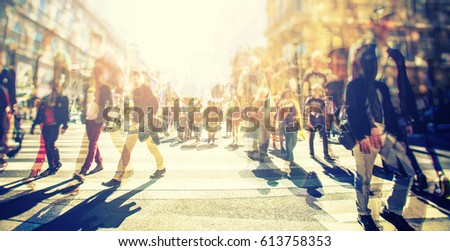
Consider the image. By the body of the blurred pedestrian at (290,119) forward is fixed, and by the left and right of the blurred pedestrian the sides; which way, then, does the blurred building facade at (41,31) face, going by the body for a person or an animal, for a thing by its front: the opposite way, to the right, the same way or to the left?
to the left

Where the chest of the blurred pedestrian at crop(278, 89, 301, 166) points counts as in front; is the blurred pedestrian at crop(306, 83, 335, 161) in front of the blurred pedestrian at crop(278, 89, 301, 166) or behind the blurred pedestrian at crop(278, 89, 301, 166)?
behind

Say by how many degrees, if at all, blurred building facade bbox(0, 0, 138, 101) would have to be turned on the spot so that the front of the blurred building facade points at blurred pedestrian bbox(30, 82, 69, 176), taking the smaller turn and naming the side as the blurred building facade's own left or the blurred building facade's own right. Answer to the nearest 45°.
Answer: approximately 45° to the blurred building facade's own right

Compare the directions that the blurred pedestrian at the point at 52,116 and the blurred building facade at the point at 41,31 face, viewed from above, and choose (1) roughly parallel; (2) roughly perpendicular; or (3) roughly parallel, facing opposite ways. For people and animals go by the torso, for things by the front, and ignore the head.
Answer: roughly perpendicular
